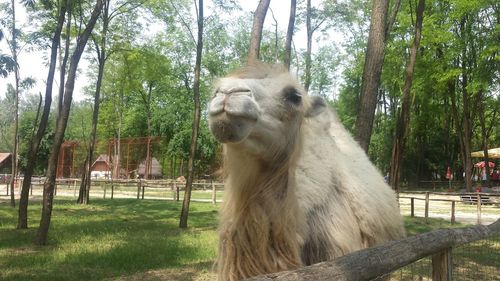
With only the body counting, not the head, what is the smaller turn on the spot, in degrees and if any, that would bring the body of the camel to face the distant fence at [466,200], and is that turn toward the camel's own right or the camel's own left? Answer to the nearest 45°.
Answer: approximately 135° to the camel's own right

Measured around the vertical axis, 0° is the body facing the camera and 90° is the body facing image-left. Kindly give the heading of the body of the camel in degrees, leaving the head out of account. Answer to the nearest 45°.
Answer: approximately 45°

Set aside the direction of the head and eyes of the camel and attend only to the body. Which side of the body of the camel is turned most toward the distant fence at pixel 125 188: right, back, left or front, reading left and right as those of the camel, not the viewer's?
right

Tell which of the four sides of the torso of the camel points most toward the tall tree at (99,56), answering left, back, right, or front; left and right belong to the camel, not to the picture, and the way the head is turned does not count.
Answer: right
